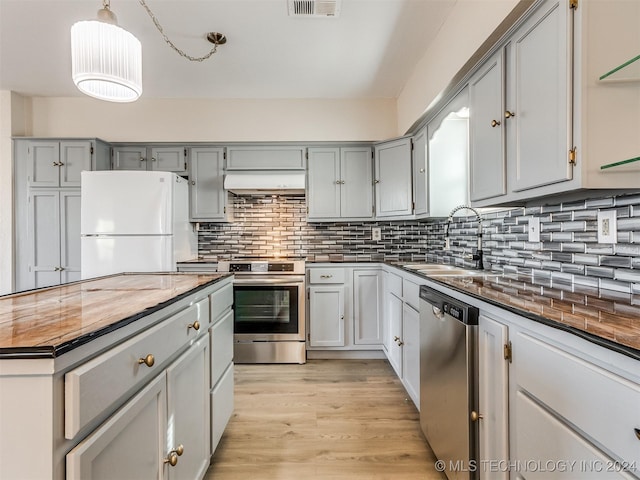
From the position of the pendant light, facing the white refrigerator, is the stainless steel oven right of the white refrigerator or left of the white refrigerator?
right

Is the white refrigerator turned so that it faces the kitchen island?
yes

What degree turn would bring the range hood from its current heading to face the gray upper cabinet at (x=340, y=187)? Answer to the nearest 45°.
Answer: approximately 90° to its left

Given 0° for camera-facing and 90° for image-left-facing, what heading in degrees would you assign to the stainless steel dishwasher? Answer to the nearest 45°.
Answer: approximately 45°

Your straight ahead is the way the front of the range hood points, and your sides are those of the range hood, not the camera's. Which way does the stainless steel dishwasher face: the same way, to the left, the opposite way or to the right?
to the right

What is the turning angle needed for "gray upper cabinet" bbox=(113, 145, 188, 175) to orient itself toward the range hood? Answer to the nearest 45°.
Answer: approximately 45° to its left

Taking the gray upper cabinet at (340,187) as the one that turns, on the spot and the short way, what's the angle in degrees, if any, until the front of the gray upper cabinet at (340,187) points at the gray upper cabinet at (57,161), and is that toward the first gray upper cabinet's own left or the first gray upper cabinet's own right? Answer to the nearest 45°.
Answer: approximately 90° to the first gray upper cabinet's own right

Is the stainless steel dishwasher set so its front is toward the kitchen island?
yes

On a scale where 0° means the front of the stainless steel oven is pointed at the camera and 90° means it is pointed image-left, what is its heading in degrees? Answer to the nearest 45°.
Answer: approximately 0°

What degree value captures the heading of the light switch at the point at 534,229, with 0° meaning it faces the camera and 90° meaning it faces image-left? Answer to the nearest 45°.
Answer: approximately 45°
